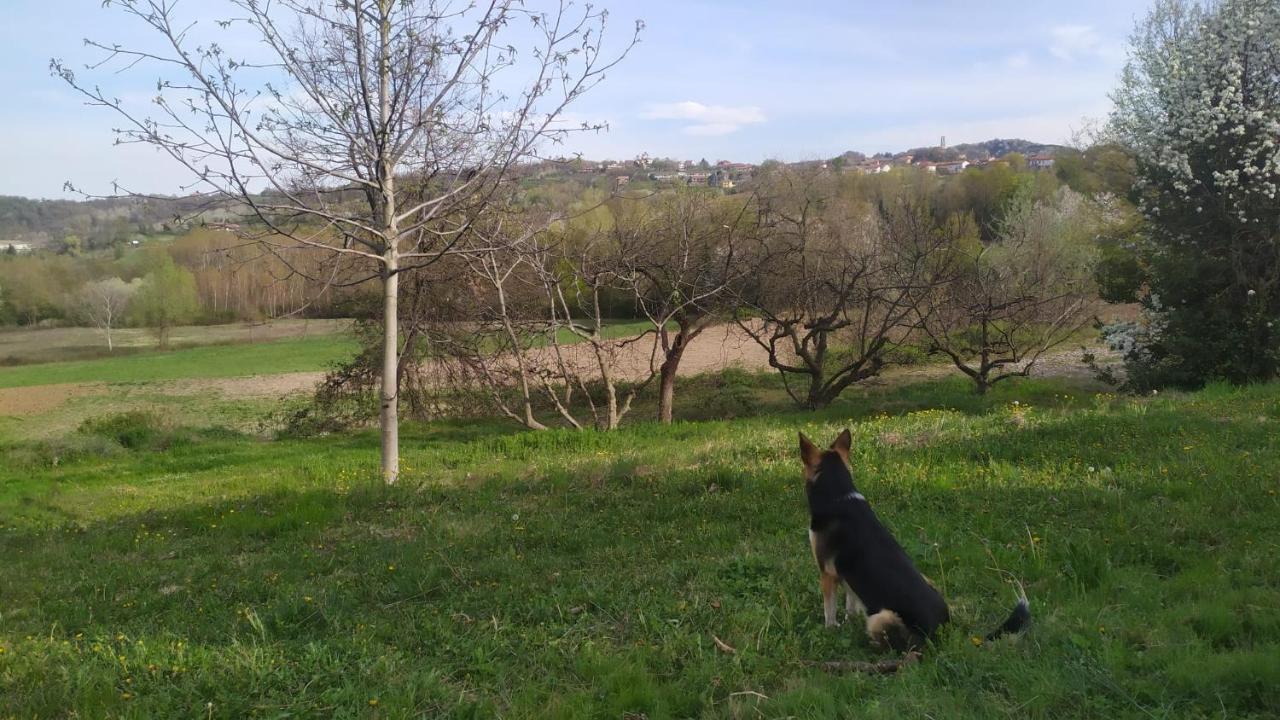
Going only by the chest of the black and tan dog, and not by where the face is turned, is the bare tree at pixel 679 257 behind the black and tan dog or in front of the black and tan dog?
in front

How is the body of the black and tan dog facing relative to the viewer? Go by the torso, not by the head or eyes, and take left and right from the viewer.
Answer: facing away from the viewer and to the left of the viewer

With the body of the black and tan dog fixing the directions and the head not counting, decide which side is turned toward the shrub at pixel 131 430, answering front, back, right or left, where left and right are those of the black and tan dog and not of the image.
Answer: front

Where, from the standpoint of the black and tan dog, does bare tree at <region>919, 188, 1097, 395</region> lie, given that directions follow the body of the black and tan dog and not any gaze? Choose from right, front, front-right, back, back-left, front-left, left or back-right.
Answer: front-right

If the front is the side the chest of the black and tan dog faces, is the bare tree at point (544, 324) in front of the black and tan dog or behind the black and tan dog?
in front

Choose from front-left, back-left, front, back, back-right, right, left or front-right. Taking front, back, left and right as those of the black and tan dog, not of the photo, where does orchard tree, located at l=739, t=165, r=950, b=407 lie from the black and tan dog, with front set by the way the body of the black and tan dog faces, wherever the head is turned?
front-right

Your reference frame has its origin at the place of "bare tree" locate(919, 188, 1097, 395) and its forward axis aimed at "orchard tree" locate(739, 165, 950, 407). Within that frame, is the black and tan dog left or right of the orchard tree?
left
